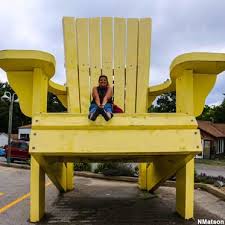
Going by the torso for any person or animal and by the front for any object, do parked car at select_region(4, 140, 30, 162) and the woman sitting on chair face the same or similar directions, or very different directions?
very different directions

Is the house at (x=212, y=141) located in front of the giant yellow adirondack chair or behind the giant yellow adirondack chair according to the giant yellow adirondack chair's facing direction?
behind

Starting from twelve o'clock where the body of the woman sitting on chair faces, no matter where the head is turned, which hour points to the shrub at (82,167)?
The shrub is roughly at 6 o'clock from the woman sitting on chair.
